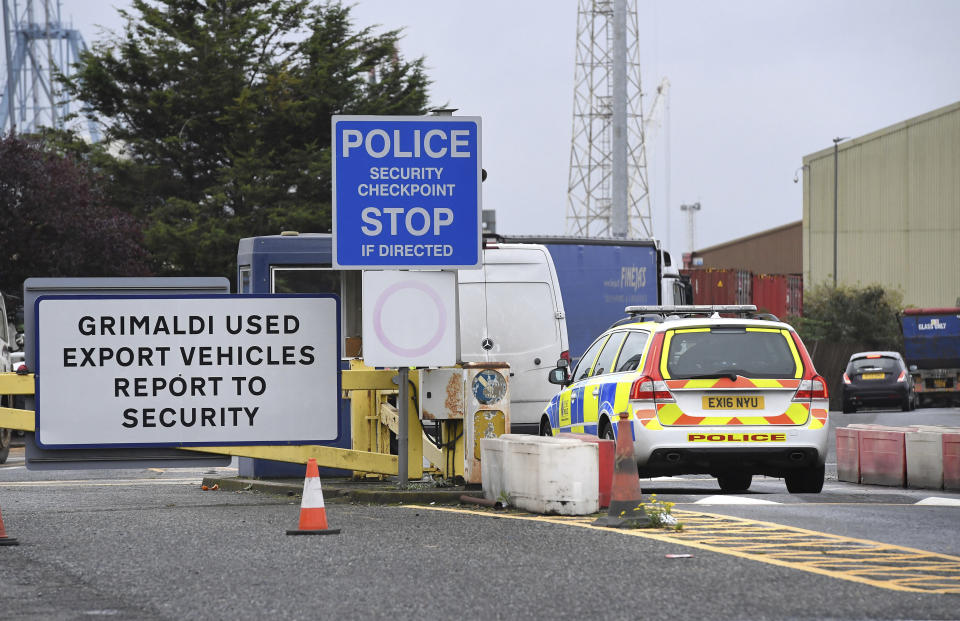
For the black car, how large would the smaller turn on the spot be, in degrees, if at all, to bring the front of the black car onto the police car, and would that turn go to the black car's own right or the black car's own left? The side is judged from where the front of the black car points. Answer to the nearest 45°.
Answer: approximately 180°

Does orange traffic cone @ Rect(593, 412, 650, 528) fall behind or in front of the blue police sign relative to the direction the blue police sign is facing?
in front

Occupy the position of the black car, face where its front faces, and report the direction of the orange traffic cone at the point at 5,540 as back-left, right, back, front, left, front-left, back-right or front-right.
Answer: back

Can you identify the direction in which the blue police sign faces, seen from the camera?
facing the viewer

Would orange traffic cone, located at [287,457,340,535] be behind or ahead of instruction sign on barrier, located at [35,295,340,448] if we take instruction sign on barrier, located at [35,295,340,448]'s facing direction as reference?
ahead

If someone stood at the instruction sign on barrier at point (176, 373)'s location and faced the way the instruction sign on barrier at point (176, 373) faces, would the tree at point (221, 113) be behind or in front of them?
behind

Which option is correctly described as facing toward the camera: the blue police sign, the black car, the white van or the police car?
the blue police sign

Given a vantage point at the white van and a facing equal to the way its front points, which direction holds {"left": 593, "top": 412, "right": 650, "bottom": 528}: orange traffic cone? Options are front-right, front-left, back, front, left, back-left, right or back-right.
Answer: back

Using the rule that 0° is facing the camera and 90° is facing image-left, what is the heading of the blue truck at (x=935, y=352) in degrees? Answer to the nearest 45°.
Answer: approximately 180°

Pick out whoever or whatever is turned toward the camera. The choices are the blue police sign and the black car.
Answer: the blue police sign

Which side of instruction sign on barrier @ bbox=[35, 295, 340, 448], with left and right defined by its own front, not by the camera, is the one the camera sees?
front

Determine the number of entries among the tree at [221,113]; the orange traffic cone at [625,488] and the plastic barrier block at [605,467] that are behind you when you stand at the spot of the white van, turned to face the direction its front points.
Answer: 2

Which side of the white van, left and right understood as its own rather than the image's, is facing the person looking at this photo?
back

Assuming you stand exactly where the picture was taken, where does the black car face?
facing away from the viewer
